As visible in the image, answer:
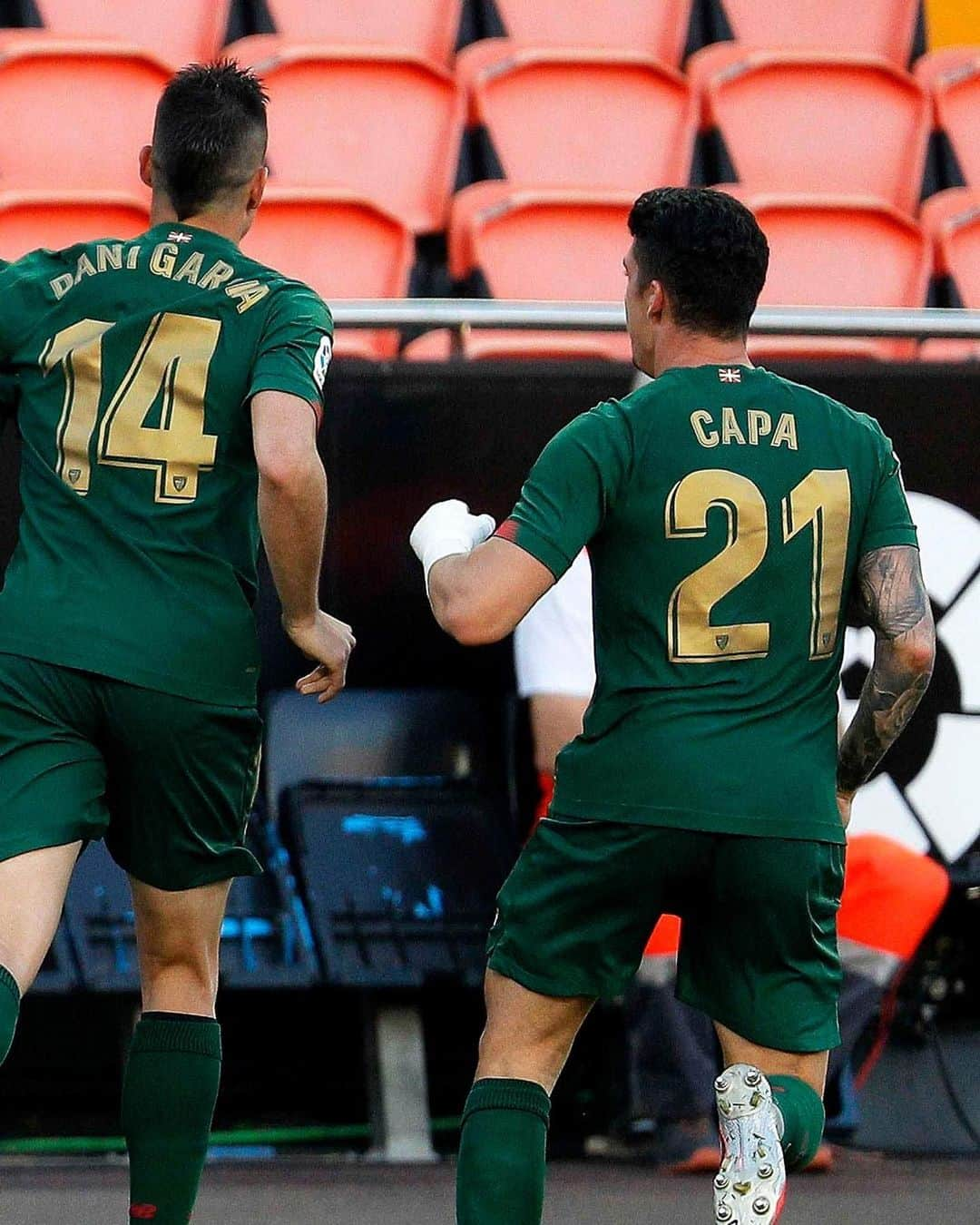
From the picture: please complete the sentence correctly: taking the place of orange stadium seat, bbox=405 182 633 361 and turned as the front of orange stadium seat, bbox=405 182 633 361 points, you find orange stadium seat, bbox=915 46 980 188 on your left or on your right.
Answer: on your left

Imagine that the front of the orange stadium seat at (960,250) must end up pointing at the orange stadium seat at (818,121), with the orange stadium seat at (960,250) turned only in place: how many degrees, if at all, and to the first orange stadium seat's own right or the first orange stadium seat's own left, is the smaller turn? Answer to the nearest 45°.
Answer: approximately 135° to the first orange stadium seat's own right

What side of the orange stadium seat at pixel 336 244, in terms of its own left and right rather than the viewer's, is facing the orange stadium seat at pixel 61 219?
right

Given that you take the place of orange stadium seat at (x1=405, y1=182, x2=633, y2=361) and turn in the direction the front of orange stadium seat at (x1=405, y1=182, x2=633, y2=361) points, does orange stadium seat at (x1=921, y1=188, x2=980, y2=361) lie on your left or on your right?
on your left

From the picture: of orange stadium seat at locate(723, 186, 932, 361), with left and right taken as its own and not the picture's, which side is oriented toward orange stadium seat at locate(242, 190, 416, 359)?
right

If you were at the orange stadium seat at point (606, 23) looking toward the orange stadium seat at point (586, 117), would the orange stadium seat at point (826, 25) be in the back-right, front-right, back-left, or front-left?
back-left
